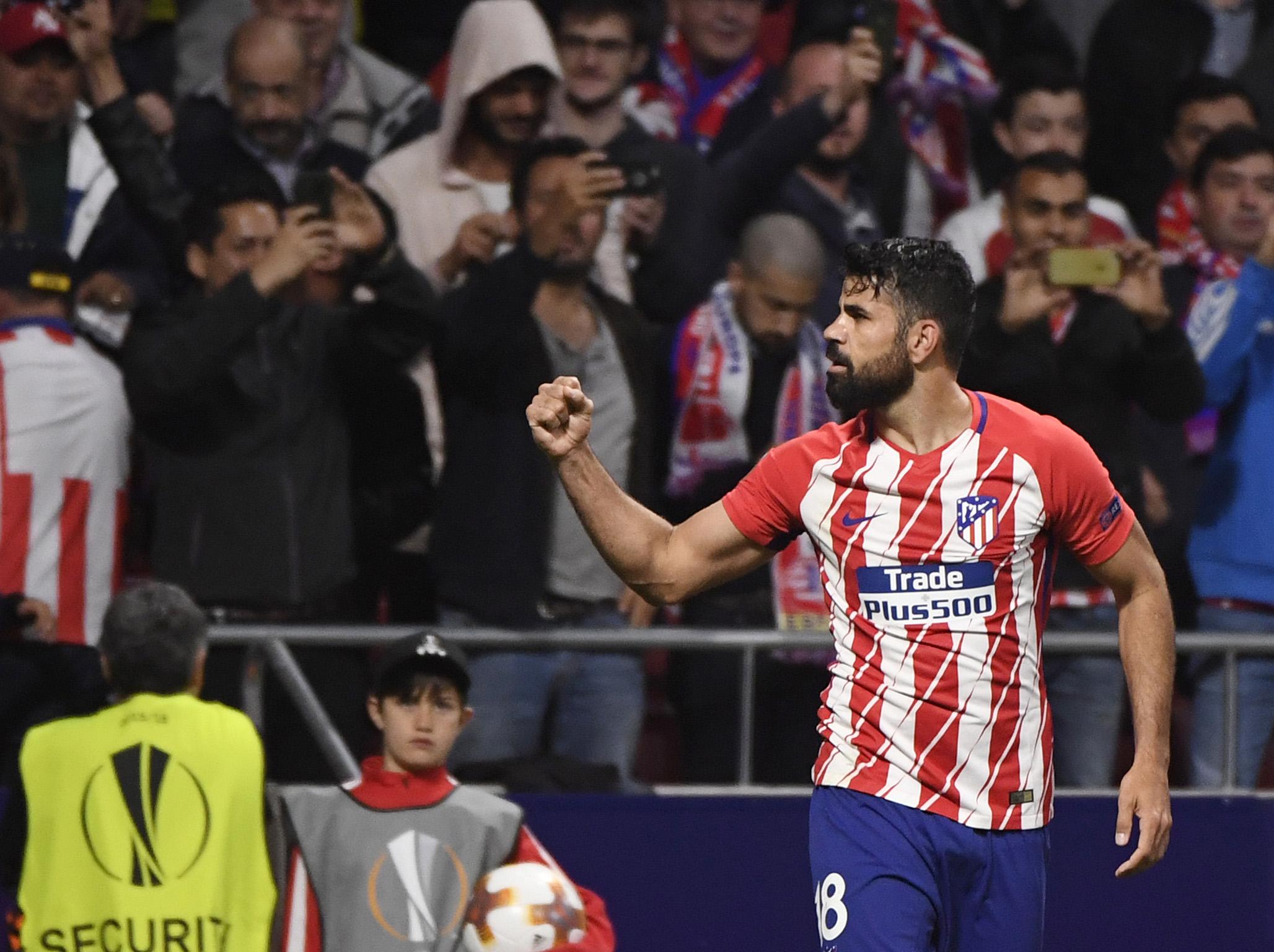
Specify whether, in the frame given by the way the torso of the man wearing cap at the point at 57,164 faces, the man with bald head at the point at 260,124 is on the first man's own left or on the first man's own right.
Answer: on the first man's own left

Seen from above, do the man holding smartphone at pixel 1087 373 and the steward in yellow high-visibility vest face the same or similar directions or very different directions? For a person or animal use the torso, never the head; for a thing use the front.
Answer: very different directions

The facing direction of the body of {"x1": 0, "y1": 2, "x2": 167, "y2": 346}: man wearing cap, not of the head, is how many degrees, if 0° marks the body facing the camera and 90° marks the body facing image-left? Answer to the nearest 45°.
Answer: approximately 0°

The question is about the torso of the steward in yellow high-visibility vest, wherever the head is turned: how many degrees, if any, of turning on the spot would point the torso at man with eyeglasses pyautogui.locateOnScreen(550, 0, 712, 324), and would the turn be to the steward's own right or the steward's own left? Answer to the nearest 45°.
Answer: approximately 45° to the steward's own right

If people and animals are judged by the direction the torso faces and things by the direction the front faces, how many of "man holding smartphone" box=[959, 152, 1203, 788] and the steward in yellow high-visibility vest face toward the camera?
1

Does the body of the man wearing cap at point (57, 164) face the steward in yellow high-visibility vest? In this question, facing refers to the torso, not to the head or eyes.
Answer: yes

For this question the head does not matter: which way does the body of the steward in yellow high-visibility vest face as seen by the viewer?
away from the camera

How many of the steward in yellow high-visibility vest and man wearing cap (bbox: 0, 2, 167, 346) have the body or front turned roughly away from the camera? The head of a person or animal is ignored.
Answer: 1

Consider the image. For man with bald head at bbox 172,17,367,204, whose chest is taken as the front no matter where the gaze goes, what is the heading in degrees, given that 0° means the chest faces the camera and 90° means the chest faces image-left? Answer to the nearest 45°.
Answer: approximately 0°

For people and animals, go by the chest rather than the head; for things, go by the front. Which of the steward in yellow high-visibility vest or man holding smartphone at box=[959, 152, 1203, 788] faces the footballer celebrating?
the man holding smartphone
